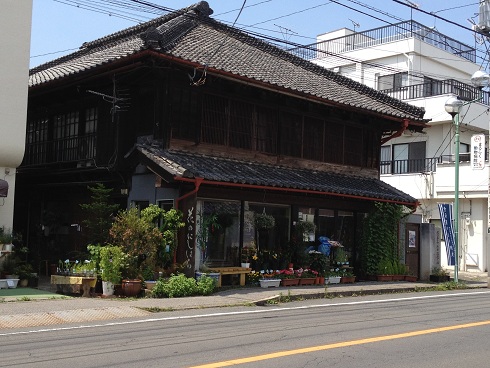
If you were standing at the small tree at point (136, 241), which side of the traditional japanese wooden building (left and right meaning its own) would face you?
right

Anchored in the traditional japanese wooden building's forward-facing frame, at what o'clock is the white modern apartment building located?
The white modern apartment building is roughly at 9 o'clock from the traditional japanese wooden building.

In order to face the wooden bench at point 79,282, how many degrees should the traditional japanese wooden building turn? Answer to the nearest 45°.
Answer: approximately 90° to its right

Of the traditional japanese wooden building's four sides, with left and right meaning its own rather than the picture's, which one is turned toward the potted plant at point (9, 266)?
right

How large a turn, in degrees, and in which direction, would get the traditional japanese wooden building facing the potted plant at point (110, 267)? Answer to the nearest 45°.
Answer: approximately 90° to its right

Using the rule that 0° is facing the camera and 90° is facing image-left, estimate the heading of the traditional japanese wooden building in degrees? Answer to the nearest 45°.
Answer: approximately 315°

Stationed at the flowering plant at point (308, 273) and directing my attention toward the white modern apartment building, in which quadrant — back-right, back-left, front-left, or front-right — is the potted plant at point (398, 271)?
front-right
